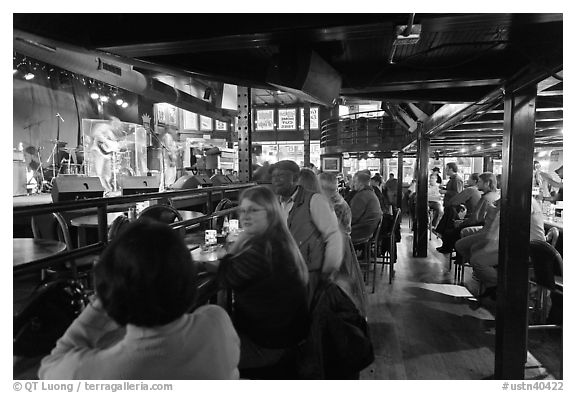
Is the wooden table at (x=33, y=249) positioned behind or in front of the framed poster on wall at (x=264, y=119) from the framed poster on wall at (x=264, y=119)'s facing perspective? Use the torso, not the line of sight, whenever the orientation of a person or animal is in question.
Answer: in front

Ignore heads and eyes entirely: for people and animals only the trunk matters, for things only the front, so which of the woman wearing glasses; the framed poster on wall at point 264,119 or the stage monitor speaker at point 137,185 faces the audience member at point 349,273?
the framed poster on wall

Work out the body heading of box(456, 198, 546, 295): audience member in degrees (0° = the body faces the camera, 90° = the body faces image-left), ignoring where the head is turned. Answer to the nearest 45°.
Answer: approximately 90°

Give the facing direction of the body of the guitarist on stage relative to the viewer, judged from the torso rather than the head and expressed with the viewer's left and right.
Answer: facing to the right of the viewer

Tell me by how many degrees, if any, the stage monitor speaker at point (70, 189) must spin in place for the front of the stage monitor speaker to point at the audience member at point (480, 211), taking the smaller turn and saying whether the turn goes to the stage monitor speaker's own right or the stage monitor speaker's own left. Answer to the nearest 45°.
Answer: approximately 90° to the stage monitor speaker's own right

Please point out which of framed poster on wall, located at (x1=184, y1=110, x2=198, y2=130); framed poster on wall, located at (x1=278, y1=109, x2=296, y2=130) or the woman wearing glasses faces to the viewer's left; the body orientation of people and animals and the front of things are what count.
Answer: the woman wearing glasses

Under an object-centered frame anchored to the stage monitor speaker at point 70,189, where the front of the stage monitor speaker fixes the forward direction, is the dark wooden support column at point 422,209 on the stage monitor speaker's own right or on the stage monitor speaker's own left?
on the stage monitor speaker's own right

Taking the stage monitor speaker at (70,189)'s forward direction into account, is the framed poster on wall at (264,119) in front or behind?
in front

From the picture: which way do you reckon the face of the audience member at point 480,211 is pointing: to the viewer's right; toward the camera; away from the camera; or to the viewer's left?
to the viewer's left

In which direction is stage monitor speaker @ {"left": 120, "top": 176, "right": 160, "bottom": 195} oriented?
away from the camera

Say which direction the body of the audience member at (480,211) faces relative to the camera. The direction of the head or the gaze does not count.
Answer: to the viewer's left

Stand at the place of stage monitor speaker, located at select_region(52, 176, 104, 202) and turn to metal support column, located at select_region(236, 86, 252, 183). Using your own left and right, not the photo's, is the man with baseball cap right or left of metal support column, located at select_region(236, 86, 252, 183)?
right
